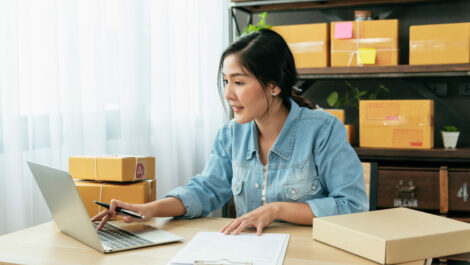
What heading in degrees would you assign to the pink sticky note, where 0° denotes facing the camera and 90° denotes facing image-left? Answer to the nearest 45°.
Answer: approximately 0°

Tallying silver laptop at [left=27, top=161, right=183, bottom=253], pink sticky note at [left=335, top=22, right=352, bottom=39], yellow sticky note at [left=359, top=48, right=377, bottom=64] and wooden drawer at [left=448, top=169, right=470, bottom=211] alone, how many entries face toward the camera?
3

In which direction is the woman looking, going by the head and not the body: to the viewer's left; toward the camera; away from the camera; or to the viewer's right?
to the viewer's left

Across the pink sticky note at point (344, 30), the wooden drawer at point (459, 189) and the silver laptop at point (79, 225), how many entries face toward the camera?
2

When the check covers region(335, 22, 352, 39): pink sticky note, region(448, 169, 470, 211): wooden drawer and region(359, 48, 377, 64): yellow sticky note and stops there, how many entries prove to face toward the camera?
3

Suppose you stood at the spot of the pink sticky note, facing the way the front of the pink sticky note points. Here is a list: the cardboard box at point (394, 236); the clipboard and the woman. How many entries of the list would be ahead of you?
3

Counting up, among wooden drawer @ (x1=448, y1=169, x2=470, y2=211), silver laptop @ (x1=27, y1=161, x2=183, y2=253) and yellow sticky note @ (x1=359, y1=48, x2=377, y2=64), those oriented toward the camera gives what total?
2
